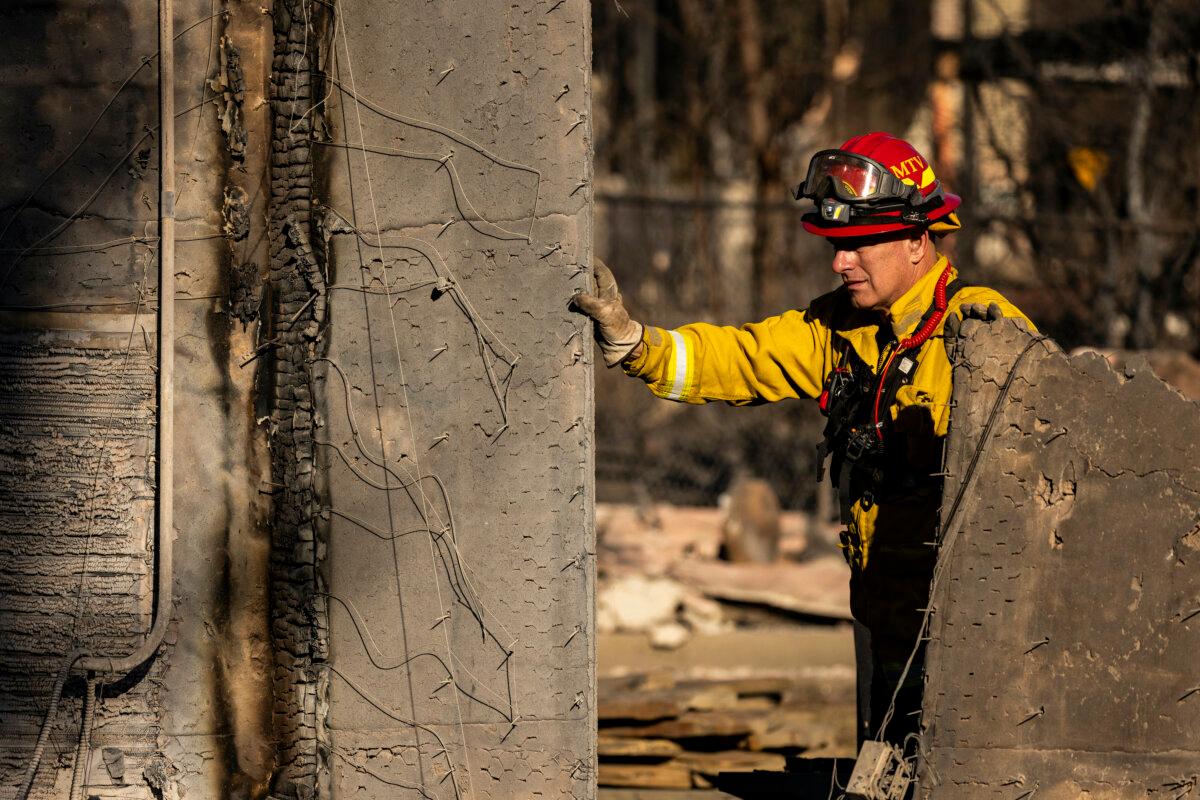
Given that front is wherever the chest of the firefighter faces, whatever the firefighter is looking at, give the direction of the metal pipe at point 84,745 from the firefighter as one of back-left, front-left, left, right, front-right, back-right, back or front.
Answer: front-right

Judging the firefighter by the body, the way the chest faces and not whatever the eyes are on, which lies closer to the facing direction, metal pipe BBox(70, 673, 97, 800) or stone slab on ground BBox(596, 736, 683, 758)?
the metal pipe

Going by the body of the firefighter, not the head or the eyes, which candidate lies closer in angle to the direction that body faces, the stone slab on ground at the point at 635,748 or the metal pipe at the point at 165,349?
the metal pipe

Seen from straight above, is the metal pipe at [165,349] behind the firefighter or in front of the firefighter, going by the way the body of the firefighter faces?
in front

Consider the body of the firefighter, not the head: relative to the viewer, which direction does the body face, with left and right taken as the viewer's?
facing the viewer and to the left of the viewer

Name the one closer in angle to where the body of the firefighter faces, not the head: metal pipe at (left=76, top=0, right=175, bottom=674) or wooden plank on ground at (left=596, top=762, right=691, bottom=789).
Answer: the metal pipe
